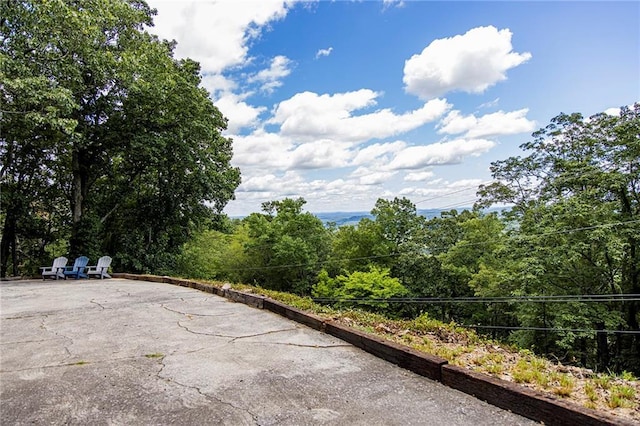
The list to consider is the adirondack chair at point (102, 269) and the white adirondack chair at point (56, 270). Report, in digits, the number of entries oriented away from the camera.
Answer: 0

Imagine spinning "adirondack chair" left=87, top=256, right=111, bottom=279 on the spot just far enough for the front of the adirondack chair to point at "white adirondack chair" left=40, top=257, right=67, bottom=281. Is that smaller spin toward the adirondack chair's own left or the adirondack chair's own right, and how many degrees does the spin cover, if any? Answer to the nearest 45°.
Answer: approximately 90° to the adirondack chair's own right

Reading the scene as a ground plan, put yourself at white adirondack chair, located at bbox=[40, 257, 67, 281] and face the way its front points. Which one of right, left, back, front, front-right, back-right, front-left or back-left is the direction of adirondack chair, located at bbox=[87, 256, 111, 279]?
left

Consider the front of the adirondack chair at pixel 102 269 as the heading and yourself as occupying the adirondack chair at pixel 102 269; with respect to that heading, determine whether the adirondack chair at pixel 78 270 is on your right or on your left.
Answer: on your right

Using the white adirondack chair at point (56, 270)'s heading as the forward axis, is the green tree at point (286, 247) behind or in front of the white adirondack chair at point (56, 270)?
behind

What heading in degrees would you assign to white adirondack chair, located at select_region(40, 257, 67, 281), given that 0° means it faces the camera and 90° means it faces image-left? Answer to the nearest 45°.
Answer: approximately 45°

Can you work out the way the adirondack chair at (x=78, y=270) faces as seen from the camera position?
facing the viewer and to the left of the viewer

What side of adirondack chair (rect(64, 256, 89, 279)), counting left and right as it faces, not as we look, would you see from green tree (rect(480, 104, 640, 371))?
left
